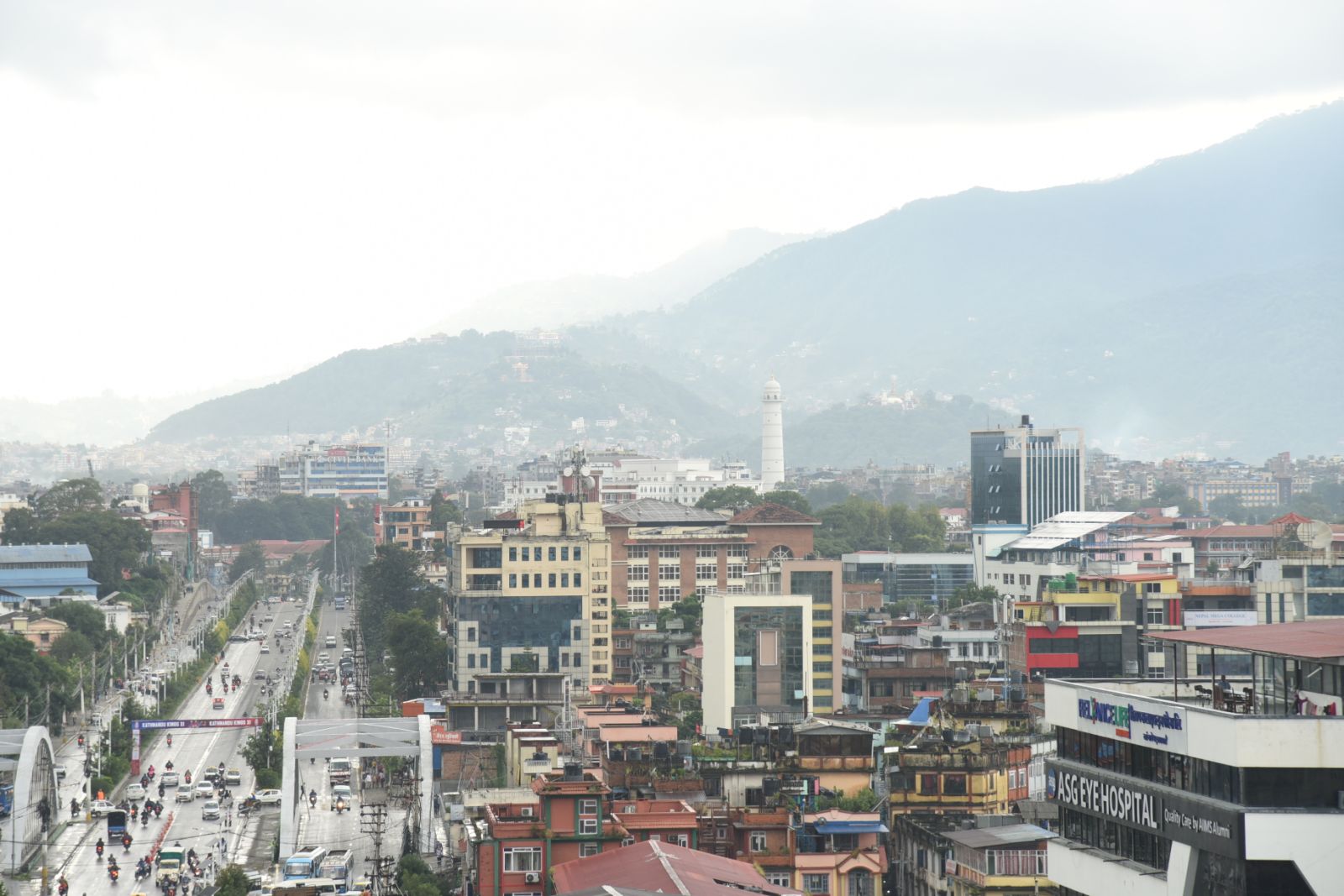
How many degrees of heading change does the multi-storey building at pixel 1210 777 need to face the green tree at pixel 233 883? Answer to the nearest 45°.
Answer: approximately 90° to its right

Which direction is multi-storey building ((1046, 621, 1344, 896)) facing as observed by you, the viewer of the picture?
facing the viewer and to the left of the viewer
